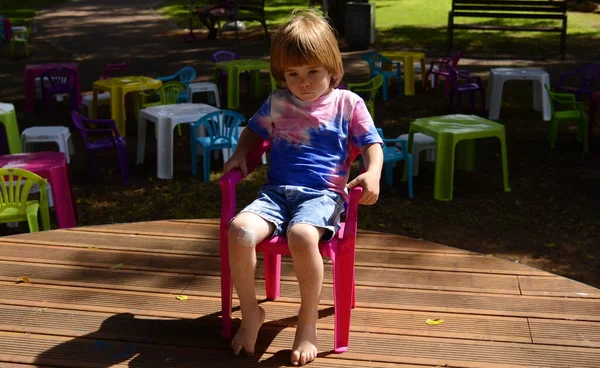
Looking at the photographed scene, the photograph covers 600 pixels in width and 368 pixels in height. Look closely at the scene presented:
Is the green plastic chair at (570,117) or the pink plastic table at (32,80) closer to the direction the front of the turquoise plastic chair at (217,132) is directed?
the pink plastic table

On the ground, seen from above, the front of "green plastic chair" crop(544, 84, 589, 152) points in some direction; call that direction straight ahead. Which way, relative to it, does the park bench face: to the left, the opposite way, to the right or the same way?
to the left

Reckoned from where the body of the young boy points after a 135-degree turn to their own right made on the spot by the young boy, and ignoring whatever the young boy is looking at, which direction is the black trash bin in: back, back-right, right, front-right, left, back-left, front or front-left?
front-right

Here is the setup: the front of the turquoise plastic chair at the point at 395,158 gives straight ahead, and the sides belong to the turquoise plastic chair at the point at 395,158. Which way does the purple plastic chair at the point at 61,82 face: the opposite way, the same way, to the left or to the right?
to the left

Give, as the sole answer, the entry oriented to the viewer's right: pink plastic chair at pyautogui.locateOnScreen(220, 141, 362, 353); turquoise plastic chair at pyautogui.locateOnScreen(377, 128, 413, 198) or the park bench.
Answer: the turquoise plastic chair

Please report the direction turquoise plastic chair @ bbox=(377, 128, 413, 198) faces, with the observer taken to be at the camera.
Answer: facing to the right of the viewer

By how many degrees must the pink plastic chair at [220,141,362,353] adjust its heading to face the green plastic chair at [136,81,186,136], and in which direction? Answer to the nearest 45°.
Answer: approximately 180°
